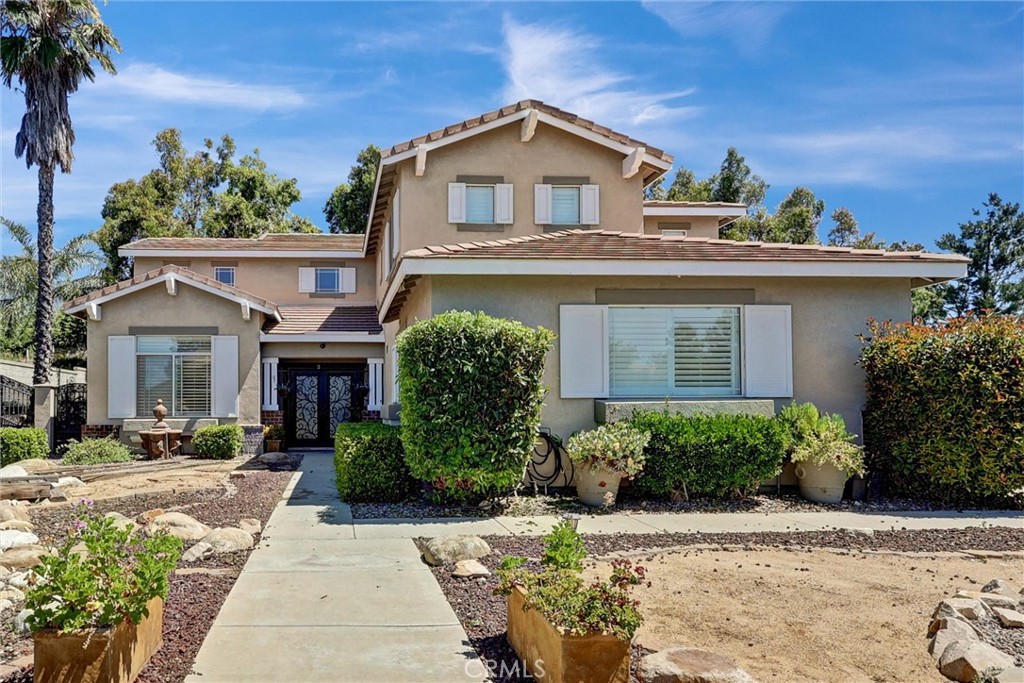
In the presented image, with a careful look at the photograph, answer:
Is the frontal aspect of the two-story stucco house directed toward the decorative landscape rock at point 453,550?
yes

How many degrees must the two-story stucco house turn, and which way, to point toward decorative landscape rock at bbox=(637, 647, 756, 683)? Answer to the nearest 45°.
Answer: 0° — it already faces it

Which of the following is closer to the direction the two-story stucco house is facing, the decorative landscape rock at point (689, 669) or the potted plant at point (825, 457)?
the decorative landscape rock

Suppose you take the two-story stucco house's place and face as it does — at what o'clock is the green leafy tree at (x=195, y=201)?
The green leafy tree is roughly at 5 o'clock from the two-story stucco house.

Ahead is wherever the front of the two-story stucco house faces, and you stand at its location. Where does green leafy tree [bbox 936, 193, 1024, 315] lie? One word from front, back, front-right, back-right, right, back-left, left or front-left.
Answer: back-left

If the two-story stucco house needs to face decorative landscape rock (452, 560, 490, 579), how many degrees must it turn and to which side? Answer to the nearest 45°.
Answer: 0° — it already faces it

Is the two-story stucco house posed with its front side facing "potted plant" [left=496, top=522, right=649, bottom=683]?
yes

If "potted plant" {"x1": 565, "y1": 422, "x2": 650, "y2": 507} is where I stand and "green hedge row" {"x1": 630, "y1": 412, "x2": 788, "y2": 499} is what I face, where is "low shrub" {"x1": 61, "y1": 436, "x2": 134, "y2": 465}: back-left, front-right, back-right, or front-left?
back-left

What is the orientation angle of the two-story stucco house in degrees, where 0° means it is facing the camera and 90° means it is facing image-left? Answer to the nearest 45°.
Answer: approximately 0°

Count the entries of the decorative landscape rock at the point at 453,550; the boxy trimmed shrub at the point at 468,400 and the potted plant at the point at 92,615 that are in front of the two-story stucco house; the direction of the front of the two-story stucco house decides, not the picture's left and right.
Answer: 3
